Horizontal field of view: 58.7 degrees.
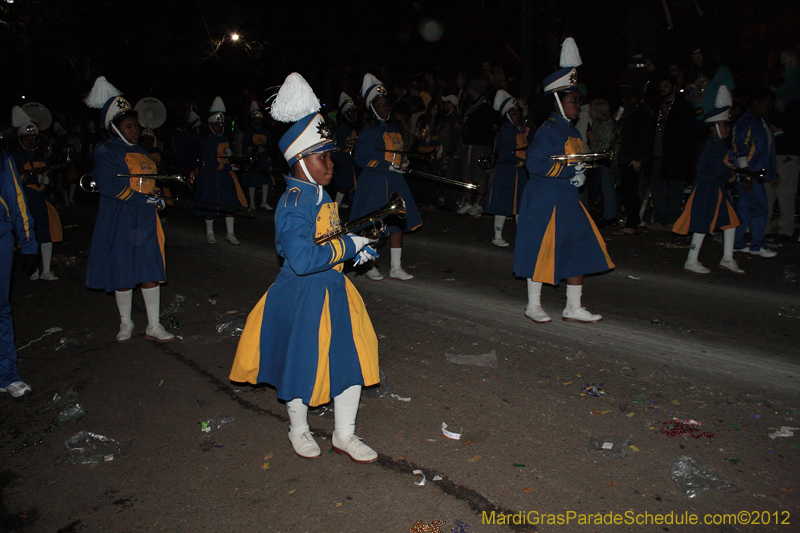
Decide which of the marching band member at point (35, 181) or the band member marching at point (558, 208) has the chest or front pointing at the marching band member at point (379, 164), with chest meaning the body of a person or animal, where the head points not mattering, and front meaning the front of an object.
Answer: the marching band member at point (35, 181)

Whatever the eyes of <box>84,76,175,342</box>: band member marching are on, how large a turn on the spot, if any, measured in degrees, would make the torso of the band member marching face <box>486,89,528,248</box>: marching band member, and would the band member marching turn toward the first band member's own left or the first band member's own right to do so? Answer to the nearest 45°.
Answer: approximately 90° to the first band member's own left

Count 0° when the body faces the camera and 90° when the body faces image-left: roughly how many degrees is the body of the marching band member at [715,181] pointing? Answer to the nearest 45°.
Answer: approximately 270°

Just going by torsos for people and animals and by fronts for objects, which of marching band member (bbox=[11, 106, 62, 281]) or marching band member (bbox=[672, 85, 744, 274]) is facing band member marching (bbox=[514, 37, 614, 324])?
marching band member (bbox=[11, 106, 62, 281])

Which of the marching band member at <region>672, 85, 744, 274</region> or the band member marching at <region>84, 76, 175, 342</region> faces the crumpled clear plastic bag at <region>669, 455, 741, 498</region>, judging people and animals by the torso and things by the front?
the band member marching

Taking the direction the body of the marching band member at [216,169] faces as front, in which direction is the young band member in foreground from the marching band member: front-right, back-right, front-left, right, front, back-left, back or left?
front-right

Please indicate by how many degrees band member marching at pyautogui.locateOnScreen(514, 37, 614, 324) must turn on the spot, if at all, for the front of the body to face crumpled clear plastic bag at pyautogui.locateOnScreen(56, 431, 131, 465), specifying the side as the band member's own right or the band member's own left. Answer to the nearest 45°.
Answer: approximately 135° to the band member's own right
